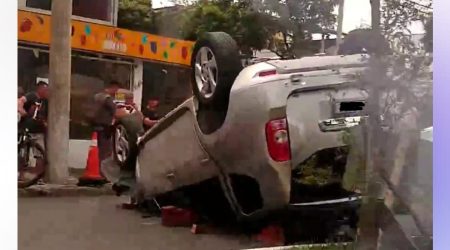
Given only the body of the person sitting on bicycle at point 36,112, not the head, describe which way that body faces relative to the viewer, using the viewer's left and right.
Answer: facing the viewer and to the right of the viewer

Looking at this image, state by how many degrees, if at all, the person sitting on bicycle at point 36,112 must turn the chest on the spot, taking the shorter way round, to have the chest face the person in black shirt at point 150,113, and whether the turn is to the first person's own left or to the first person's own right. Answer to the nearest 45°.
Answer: approximately 45° to the first person's own left

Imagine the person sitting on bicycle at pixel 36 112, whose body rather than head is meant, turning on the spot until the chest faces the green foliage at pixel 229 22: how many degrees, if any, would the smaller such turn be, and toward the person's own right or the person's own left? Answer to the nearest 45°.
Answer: approximately 45° to the person's own left

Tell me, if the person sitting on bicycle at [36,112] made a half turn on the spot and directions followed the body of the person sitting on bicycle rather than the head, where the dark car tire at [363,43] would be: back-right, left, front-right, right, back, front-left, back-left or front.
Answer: back-right

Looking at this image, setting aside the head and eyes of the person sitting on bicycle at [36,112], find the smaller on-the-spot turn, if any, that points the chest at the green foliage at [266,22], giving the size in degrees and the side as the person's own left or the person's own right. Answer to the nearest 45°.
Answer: approximately 45° to the person's own left

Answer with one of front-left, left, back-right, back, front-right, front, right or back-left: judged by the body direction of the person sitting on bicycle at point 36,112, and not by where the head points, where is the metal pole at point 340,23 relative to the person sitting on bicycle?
front-left

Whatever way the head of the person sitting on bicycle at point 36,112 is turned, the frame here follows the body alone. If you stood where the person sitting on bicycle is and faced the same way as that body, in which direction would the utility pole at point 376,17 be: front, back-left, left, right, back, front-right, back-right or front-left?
front-left
